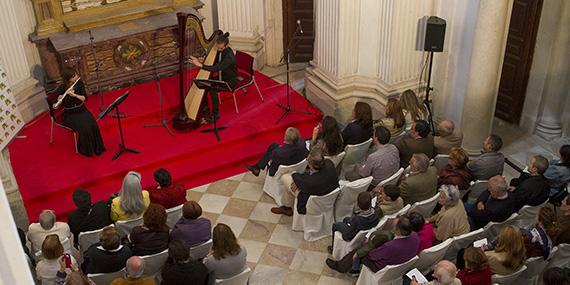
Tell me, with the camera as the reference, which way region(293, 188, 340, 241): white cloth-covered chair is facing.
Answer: facing away from the viewer and to the left of the viewer

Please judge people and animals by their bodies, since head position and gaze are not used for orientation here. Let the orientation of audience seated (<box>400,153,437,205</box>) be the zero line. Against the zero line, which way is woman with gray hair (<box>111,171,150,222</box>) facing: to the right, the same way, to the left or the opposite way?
the same way

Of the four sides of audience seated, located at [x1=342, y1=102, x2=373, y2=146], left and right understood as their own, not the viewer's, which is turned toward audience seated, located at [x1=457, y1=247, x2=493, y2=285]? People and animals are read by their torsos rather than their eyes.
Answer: back

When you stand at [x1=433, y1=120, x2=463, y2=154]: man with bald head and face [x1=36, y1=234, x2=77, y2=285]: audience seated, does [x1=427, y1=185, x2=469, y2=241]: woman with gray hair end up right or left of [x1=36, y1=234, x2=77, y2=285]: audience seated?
left

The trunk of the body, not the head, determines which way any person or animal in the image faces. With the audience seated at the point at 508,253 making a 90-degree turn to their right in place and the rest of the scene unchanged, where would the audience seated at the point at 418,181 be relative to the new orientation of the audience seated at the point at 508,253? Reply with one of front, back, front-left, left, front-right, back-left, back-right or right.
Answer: left

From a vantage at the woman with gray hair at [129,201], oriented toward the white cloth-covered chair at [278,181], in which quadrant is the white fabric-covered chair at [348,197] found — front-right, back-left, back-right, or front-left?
front-right

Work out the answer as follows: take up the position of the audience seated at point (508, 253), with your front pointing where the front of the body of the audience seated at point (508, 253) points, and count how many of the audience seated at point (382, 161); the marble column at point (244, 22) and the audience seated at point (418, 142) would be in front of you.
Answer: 3

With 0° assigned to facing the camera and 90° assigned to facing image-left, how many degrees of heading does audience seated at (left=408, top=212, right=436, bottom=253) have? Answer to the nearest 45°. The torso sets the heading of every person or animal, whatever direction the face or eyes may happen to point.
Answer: approximately 135°

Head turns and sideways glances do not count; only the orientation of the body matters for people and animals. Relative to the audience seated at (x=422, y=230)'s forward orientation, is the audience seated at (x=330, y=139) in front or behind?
in front

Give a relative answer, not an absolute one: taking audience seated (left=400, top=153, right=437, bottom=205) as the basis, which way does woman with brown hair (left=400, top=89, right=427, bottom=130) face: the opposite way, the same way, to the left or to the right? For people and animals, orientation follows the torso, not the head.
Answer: the same way

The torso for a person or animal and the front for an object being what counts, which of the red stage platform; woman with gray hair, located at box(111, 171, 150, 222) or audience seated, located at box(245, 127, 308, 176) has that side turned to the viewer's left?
the audience seated

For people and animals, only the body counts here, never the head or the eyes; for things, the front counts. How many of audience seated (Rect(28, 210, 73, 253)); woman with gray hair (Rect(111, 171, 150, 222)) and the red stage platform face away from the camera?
2

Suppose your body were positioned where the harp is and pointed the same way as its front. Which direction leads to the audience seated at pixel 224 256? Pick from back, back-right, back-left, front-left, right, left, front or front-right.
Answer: front-left

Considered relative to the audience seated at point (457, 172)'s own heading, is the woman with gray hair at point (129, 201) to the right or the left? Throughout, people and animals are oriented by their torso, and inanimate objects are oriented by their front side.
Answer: on their left

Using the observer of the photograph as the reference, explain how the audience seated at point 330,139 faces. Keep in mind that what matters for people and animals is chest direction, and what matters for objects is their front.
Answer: facing away from the viewer and to the left of the viewer

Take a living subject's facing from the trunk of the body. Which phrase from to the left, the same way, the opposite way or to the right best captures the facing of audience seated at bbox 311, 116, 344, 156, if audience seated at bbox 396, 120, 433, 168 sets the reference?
the same way

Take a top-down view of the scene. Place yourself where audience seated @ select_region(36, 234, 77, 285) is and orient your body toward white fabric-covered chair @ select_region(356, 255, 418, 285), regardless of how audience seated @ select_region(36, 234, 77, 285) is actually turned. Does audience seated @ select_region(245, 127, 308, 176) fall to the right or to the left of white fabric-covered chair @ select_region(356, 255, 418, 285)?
left

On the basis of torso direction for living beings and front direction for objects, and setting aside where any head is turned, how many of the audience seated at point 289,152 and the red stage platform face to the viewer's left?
1
